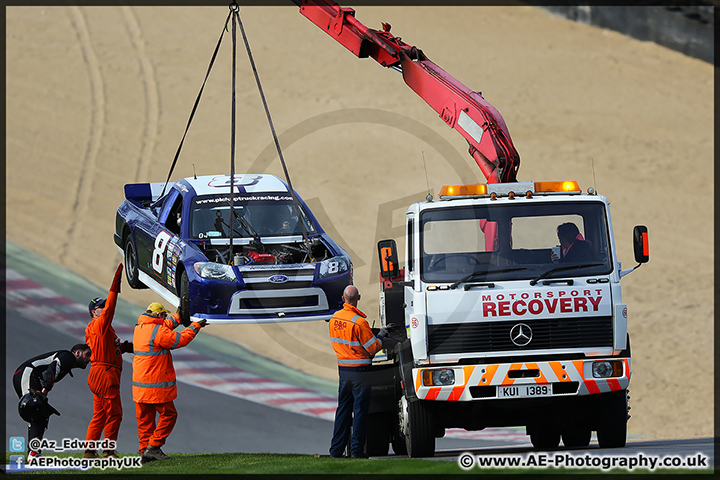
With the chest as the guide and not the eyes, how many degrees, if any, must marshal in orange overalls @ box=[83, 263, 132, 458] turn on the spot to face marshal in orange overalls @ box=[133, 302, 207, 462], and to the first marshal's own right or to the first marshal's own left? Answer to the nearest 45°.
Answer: approximately 45° to the first marshal's own right

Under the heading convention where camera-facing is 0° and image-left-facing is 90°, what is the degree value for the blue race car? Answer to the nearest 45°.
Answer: approximately 315°

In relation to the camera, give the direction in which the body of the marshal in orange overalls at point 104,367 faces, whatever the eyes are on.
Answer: to the viewer's right

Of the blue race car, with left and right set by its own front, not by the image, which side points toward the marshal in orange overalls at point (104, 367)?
right

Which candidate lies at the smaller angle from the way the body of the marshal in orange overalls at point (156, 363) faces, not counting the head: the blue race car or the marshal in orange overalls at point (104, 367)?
the blue race car

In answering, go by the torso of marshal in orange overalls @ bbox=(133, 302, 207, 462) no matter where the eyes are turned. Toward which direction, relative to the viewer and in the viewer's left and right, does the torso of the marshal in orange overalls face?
facing away from the viewer and to the right of the viewer
